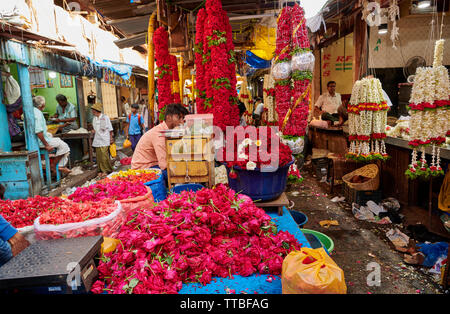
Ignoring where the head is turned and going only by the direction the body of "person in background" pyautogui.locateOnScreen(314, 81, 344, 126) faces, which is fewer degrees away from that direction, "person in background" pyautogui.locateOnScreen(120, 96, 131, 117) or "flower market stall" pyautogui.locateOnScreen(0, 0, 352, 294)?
the flower market stall

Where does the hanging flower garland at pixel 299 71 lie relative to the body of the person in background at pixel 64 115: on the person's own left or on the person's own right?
on the person's own left

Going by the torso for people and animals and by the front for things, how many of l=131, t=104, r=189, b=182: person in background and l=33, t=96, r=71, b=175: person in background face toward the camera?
0

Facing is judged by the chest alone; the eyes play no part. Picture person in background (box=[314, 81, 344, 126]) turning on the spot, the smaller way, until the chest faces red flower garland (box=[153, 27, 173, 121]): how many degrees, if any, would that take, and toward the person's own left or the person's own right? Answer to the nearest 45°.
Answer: approximately 45° to the person's own right

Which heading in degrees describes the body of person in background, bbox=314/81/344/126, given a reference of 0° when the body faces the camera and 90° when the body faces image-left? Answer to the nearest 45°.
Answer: approximately 0°

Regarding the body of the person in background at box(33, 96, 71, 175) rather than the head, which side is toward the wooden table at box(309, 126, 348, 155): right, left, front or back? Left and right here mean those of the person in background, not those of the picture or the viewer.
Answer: front

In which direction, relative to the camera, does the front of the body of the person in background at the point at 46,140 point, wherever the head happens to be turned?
to the viewer's right

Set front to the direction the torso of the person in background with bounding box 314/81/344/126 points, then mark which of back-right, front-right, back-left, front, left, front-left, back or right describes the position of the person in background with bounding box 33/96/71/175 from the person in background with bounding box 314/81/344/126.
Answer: front-right

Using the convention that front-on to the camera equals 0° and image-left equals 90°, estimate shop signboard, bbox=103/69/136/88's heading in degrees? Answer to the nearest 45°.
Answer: approximately 315°

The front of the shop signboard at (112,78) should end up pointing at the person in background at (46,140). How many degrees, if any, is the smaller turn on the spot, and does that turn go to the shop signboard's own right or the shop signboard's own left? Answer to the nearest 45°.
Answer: approximately 45° to the shop signboard's own right
